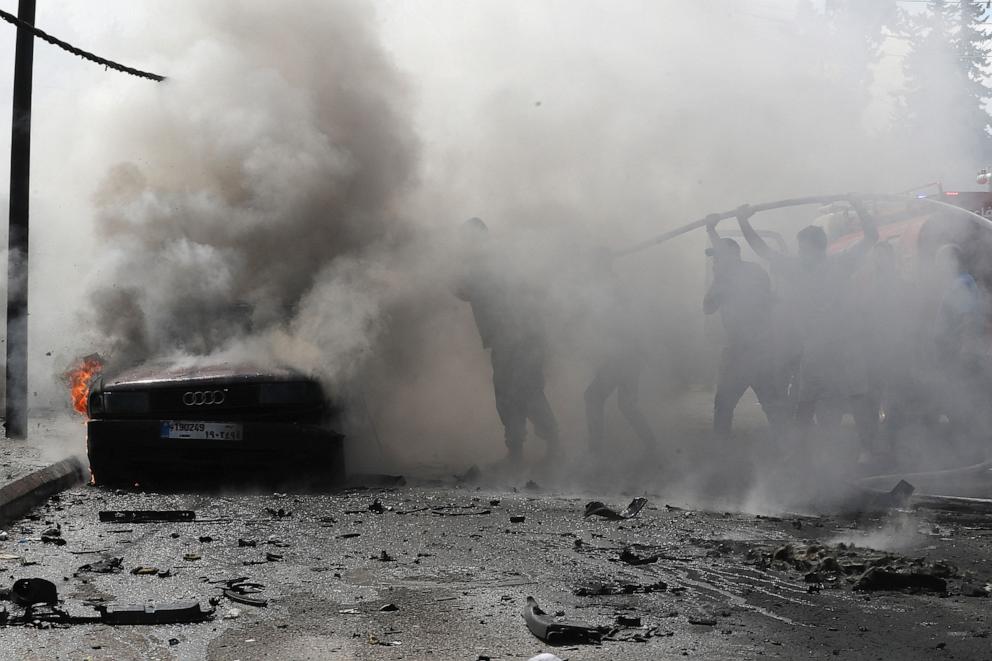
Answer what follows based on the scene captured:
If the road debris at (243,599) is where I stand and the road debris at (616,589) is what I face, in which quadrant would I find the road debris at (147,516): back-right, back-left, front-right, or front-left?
back-left

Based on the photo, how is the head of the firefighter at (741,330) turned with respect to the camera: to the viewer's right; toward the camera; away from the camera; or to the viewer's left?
to the viewer's left

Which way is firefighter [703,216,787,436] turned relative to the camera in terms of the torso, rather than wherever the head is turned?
to the viewer's left

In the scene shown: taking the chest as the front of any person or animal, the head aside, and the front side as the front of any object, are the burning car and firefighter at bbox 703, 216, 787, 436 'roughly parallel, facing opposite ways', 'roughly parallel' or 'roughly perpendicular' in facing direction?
roughly perpendicular

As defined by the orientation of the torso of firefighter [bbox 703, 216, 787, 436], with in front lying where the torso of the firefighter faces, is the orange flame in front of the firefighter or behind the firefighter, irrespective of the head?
in front
